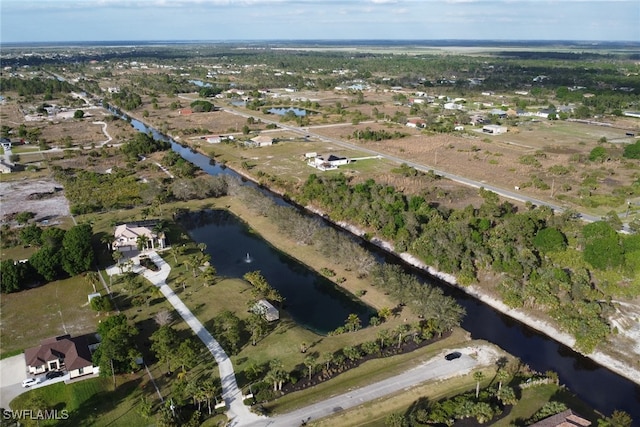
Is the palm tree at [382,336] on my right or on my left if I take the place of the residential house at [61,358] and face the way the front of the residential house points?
on my left

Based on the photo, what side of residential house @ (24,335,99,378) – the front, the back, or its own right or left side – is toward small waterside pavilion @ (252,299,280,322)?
left

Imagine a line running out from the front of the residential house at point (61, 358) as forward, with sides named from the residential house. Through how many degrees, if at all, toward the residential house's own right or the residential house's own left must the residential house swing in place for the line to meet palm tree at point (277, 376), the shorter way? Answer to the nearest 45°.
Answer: approximately 45° to the residential house's own left

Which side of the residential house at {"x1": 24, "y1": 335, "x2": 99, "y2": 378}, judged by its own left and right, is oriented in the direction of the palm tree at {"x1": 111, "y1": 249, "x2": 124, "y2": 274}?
back

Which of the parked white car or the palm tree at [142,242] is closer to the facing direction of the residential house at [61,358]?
the parked white car

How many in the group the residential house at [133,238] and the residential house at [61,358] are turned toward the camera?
2

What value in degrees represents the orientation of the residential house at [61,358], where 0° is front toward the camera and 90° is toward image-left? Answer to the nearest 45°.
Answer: approximately 0°

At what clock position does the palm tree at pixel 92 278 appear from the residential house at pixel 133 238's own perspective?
The palm tree is roughly at 1 o'clock from the residential house.

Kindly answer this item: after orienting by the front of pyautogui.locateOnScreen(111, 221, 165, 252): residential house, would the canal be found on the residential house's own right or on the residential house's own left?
on the residential house's own left

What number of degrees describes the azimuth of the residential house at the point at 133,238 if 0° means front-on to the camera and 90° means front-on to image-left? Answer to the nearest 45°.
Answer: approximately 0°
